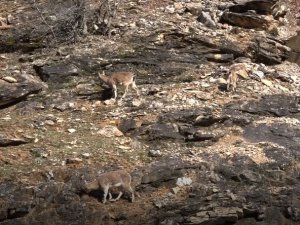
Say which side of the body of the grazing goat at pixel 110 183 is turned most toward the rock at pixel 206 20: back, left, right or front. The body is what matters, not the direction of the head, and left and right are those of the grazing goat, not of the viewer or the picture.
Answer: right

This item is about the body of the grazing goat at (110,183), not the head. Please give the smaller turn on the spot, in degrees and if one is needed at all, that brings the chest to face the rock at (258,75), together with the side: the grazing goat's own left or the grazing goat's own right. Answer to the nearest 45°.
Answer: approximately 135° to the grazing goat's own right

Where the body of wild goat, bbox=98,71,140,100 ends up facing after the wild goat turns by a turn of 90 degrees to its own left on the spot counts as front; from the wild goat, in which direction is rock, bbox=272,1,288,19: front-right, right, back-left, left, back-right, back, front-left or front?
back-left

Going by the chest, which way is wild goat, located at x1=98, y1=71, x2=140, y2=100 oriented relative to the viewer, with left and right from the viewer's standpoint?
facing to the left of the viewer

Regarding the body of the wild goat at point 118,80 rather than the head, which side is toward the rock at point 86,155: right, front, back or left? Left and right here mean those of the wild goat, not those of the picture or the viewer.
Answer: left

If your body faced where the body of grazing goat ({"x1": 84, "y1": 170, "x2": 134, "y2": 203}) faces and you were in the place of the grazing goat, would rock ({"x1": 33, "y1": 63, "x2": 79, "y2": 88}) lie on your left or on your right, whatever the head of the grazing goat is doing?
on your right

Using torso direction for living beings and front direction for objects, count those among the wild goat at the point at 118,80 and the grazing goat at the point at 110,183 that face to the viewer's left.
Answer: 2

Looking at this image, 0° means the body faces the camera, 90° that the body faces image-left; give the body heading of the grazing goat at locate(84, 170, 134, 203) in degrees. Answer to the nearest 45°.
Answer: approximately 90°
